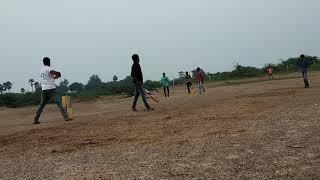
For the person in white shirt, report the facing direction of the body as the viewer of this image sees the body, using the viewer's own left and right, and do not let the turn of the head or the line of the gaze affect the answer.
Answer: facing away from the viewer and to the right of the viewer
